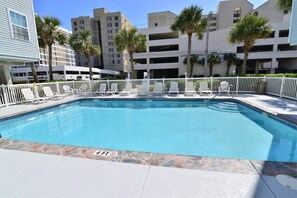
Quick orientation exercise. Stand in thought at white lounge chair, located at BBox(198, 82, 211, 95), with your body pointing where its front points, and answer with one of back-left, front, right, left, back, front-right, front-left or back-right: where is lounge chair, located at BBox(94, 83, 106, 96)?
right

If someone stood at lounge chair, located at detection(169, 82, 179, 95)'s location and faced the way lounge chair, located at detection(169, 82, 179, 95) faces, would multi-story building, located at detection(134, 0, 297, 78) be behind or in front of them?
behind

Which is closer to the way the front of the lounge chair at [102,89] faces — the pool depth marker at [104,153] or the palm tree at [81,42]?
the pool depth marker

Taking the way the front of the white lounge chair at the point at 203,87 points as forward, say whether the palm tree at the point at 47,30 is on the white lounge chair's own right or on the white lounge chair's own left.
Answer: on the white lounge chair's own right

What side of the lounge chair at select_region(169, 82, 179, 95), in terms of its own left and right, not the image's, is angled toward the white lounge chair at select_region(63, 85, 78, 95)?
right

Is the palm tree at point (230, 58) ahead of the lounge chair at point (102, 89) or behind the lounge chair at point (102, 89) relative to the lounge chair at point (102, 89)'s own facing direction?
behind

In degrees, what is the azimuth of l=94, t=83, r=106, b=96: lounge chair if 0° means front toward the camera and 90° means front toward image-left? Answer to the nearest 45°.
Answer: approximately 45°

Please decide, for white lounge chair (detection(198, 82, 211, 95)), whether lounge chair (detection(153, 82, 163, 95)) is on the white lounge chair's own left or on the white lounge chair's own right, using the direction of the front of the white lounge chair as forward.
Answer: on the white lounge chair's own right

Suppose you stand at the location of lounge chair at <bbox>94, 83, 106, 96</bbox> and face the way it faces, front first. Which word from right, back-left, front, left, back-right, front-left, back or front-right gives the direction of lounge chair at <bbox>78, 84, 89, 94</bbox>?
right

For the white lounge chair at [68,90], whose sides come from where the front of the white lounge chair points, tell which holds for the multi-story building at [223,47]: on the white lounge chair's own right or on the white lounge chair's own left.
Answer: on the white lounge chair's own left
